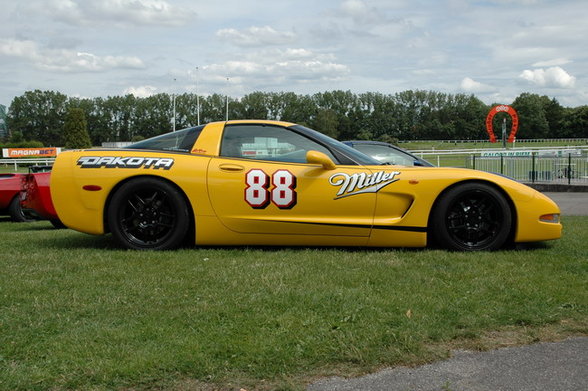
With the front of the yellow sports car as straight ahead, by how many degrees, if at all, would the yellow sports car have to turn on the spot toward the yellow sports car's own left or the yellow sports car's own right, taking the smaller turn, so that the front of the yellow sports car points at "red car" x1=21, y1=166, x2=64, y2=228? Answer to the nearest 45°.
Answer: approximately 135° to the yellow sports car's own left

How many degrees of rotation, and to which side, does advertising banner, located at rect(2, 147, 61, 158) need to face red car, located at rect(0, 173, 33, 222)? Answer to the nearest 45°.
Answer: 0° — it already faces it

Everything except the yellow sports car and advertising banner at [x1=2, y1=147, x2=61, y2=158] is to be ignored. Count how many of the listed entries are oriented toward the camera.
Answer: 1

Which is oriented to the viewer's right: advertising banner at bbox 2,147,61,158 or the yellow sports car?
the yellow sports car

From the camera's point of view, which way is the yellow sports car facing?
to the viewer's right

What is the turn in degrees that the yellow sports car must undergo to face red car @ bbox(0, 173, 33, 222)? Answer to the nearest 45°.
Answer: approximately 135° to its left

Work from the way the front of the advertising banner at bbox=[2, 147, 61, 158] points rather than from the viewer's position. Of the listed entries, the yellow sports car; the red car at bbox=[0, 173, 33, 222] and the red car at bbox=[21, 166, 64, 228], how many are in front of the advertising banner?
3

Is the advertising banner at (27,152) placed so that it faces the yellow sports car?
yes

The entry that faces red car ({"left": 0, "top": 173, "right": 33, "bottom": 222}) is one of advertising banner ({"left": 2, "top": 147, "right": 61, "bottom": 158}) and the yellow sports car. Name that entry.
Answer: the advertising banner

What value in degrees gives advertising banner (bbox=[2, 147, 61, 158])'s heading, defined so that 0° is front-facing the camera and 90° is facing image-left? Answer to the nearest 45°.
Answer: approximately 0°

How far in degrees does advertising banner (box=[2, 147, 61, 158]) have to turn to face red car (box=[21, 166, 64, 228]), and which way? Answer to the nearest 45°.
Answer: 0° — it already faces it

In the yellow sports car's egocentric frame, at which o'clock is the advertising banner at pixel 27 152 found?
The advertising banner is roughly at 8 o'clock from the yellow sports car.
